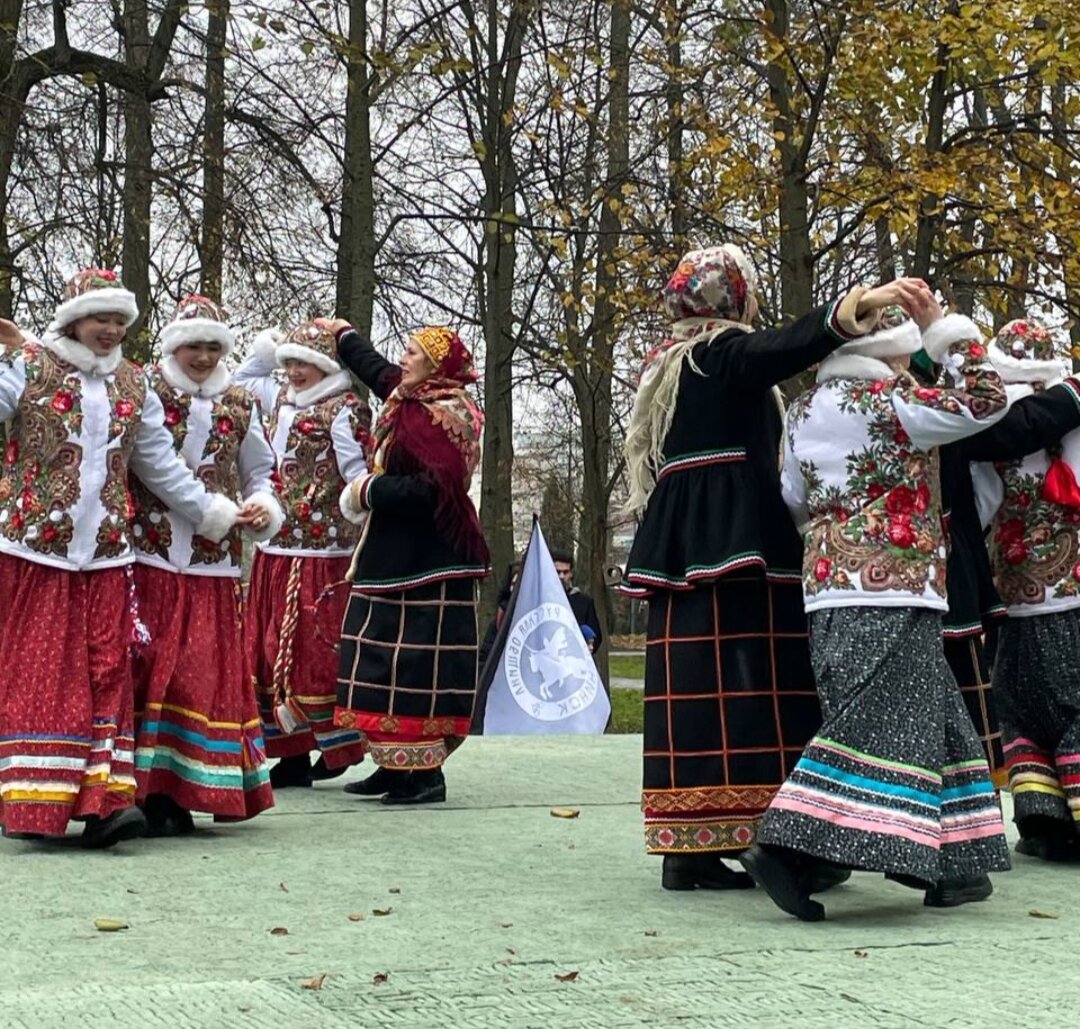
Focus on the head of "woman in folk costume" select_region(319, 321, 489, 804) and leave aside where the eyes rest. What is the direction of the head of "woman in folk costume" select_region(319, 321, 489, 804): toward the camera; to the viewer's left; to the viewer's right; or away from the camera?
to the viewer's left

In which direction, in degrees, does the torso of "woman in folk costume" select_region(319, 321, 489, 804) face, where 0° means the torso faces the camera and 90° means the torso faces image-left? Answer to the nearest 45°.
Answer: approximately 90°

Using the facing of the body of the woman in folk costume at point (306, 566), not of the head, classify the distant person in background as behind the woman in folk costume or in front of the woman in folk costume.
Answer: behind

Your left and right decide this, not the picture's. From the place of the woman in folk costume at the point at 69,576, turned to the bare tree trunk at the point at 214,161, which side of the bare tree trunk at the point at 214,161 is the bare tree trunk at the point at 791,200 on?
right

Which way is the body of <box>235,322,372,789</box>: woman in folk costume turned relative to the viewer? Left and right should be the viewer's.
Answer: facing the viewer and to the left of the viewer

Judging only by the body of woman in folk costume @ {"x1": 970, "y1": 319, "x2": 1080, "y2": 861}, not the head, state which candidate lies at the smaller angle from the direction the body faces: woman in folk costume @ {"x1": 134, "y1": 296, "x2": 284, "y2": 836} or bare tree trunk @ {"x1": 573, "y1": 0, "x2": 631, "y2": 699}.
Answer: the bare tree trunk

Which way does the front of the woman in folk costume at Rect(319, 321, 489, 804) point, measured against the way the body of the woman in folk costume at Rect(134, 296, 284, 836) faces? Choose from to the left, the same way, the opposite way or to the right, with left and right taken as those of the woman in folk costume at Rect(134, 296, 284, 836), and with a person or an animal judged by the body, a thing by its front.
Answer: to the right

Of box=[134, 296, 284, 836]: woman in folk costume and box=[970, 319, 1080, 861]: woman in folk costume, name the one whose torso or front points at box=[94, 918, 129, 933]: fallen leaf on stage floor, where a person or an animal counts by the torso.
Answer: box=[134, 296, 284, 836]: woman in folk costume

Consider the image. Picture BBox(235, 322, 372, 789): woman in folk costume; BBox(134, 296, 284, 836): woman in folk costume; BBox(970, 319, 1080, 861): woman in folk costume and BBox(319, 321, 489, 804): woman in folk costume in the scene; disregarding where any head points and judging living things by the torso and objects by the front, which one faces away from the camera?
BBox(970, 319, 1080, 861): woman in folk costume

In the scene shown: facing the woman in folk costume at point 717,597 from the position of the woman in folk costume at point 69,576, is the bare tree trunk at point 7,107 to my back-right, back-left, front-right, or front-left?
back-left

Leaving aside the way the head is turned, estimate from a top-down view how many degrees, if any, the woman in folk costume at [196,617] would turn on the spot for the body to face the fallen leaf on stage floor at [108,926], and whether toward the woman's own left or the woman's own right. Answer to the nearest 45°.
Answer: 0° — they already face it

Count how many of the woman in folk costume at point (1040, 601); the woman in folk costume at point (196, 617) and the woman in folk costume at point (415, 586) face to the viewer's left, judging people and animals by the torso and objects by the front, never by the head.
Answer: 1

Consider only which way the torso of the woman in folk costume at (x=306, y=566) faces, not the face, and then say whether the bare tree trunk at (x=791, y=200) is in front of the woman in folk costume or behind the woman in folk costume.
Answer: behind
